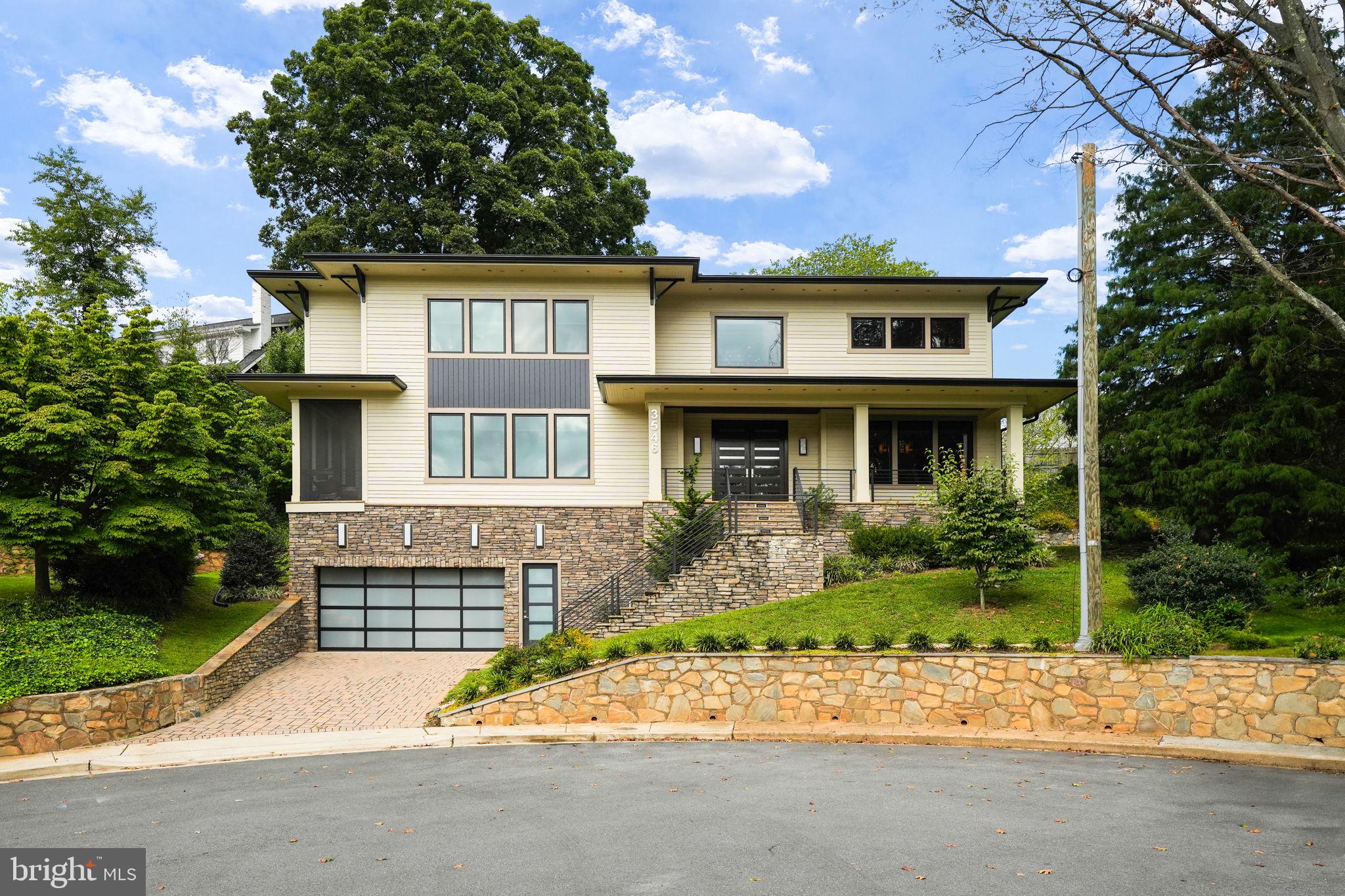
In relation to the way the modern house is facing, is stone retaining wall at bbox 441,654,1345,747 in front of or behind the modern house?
in front

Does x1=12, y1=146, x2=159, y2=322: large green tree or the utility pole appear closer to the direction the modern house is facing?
the utility pole

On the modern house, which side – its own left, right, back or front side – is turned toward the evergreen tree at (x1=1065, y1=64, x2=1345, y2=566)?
left

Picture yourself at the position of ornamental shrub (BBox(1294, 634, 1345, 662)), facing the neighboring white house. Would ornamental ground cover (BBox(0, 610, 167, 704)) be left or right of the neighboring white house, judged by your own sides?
left

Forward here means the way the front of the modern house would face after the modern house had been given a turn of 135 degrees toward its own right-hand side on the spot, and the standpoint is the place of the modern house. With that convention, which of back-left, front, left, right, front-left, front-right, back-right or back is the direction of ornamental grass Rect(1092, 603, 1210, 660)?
back

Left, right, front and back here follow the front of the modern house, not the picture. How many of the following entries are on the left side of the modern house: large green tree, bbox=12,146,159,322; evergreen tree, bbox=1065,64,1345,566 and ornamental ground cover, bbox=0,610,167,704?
1

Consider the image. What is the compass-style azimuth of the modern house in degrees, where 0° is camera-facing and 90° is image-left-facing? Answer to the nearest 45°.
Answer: approximately 0°

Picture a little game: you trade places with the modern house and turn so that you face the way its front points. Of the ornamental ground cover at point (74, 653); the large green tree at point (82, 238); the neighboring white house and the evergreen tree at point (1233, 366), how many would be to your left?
1

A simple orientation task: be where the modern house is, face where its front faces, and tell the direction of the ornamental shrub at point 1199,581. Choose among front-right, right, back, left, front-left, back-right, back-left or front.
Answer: front-left

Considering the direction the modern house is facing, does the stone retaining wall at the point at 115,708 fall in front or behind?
in front
